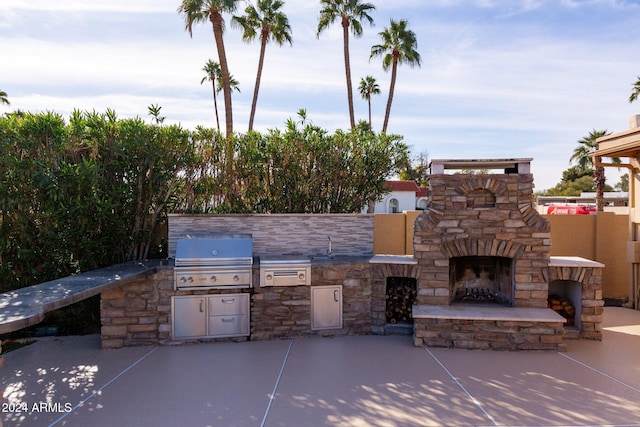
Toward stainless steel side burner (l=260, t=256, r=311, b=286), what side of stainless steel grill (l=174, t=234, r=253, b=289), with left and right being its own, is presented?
left

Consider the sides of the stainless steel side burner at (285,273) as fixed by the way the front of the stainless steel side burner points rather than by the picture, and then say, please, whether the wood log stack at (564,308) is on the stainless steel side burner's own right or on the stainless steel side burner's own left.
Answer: on the stainless steel side burner's own left

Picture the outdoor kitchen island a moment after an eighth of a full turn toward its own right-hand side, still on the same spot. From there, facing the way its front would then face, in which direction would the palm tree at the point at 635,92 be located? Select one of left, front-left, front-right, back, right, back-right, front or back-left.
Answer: back

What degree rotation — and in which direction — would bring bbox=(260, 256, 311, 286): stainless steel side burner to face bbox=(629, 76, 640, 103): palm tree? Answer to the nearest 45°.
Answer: approximately 135° to its left

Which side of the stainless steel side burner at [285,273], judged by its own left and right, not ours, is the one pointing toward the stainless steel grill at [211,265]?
right

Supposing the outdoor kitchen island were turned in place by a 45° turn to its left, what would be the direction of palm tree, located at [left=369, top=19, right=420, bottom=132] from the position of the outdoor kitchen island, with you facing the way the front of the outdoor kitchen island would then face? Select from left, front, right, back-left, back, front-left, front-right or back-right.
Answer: back-left

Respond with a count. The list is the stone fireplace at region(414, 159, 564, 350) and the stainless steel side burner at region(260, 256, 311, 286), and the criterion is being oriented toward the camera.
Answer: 2

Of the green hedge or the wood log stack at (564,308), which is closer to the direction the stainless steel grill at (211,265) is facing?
the wood log stack

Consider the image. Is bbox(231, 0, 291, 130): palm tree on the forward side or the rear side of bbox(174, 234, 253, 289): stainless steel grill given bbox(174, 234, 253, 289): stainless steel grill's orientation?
on the rear side

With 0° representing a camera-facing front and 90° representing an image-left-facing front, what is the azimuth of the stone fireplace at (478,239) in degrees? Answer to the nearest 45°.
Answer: approximately 0°

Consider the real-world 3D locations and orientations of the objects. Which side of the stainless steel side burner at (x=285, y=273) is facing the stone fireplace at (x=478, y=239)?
left

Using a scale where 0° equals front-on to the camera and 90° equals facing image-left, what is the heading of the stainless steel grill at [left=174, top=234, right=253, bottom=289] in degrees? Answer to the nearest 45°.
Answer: approximately 0°
